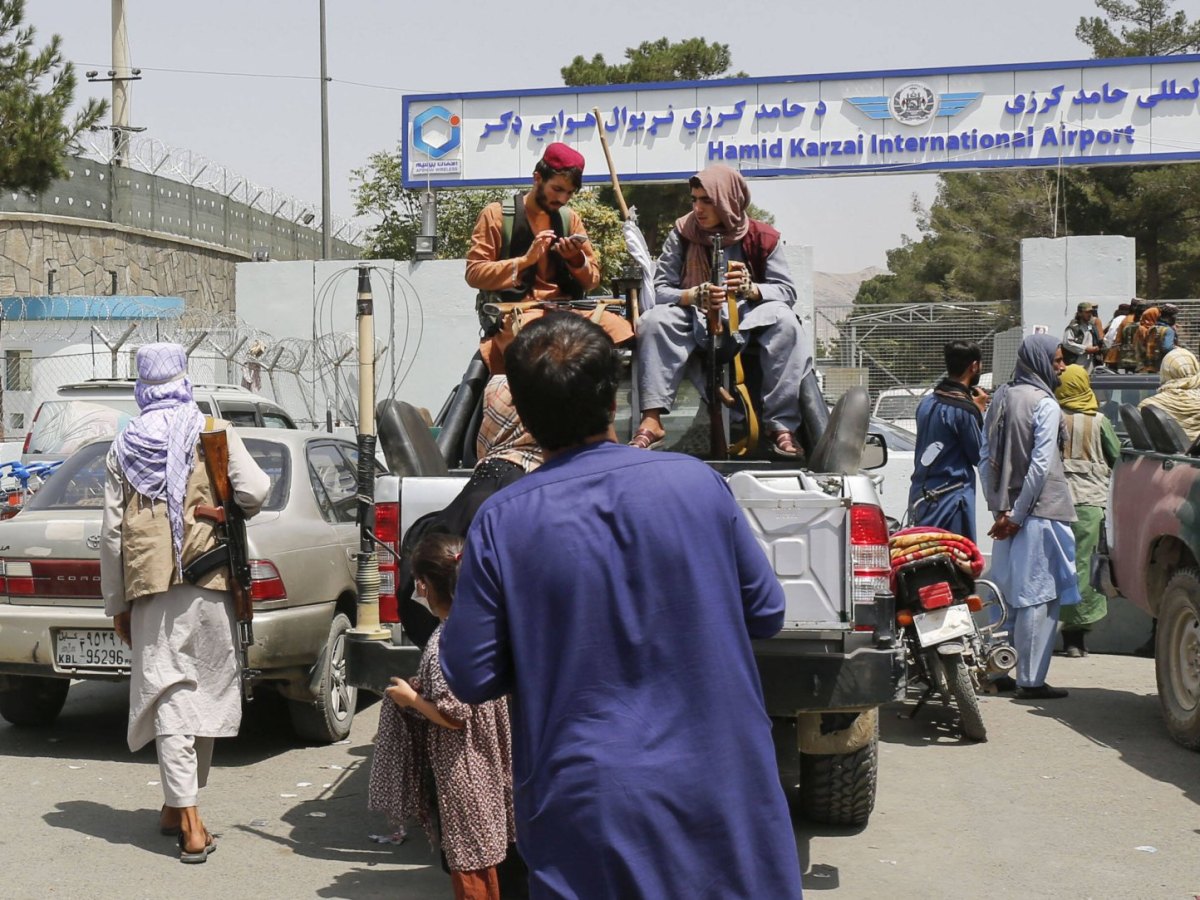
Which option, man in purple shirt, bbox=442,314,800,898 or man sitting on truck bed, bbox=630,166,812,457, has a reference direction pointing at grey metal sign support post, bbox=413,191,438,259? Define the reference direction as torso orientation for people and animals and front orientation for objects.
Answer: the man in purple shirt

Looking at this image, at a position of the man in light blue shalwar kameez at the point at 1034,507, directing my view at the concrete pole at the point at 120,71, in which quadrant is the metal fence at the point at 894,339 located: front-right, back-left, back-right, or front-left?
front-right

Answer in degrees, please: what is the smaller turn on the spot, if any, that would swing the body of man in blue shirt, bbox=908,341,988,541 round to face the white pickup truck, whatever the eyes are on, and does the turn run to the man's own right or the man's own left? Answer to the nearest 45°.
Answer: approximately 135° to the man's own left

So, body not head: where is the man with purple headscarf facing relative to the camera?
away from the camera

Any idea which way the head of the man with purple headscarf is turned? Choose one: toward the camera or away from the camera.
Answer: away from the camera

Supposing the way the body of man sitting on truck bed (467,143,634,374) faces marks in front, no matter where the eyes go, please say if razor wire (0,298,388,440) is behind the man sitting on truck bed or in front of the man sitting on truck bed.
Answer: behind

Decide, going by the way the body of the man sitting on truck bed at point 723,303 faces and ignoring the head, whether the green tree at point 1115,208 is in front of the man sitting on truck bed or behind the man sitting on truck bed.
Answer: behind

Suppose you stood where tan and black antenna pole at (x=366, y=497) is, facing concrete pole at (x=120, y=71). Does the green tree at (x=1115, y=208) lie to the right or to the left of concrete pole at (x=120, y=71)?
right

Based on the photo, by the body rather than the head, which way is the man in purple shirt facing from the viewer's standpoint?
away from the camera

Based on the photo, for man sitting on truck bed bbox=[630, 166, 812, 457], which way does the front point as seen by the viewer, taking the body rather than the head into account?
toward the camera

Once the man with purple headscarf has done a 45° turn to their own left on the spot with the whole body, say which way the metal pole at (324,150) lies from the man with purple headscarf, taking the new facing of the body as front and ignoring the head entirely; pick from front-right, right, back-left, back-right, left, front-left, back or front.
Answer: front-right

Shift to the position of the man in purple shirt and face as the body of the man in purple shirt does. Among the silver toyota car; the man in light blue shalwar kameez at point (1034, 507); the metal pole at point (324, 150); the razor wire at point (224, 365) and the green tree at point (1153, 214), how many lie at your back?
0

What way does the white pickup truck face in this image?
away from the camera

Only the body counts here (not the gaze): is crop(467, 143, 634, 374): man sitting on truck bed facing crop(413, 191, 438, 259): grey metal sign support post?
no

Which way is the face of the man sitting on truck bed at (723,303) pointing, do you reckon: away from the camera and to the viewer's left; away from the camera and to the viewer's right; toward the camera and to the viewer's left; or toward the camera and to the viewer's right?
toward the camera and to the viewer's left
